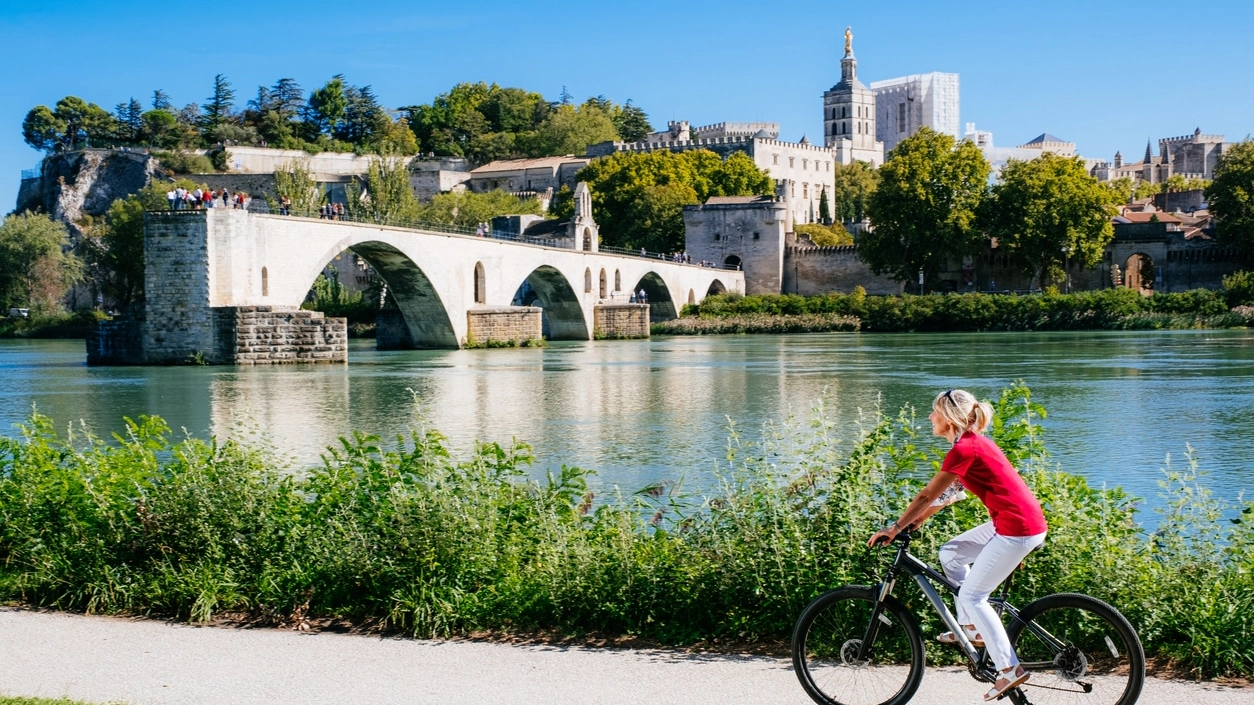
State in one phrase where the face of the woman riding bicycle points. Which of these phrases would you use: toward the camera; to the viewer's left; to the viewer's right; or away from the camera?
to the viewer's left

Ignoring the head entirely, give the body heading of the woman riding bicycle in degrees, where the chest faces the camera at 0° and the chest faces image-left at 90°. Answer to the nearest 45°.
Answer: approximately 90°

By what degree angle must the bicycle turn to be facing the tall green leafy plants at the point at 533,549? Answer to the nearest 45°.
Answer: approximately 45° to its right

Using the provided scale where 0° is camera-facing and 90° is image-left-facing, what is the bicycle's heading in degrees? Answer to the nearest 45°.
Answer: approximately 90°
